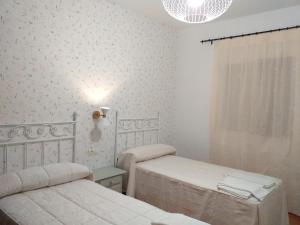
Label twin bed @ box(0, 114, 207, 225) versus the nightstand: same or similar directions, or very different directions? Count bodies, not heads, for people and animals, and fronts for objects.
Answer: same or similar directions

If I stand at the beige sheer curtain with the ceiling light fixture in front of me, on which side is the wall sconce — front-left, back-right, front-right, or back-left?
front-right

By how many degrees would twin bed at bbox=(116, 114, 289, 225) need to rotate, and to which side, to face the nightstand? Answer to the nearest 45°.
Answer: approximately 135° to its right

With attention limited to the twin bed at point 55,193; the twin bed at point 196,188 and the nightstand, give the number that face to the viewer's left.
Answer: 0

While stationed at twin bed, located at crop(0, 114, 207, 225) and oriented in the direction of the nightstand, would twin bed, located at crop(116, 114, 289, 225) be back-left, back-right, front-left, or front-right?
front-right

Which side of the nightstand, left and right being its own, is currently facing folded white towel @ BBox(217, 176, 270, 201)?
front

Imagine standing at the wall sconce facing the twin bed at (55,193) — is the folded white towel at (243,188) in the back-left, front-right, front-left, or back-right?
front-left

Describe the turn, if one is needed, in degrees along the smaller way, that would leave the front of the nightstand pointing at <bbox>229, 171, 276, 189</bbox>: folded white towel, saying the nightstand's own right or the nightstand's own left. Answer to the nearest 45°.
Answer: approximately 45° to the nightstand's own left

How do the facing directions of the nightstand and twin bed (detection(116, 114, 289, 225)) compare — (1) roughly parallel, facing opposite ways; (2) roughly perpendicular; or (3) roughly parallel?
roughly parallel

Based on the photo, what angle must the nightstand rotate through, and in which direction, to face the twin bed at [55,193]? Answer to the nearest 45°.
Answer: approximately 90° to its right

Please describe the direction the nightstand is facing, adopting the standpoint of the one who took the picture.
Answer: facing the viewer and to the right of the viewer

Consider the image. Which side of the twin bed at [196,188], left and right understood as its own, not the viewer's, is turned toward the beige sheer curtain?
left

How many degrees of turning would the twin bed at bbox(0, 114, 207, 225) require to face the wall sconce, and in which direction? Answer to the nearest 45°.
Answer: approximately 135° to its left

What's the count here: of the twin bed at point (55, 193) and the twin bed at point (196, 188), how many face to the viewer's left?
0
